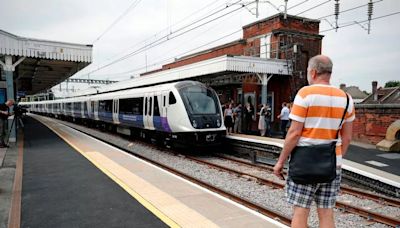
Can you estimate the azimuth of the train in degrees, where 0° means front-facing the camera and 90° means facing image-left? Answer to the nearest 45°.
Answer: approximately 315°

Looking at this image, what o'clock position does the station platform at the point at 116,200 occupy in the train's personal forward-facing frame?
The station platform is roughly at 2 o'clock from the train.

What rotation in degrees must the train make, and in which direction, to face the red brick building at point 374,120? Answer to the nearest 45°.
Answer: approximately 45° to its left

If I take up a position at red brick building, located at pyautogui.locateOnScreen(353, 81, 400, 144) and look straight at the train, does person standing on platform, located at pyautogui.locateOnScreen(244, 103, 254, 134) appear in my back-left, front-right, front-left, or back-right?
front-left

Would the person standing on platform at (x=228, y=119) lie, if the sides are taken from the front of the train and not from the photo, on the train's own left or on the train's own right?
on the train's own left

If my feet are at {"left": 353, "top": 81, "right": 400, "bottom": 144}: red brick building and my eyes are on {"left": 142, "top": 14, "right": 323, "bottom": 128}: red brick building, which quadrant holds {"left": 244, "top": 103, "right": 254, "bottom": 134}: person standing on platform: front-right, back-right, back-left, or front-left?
front-left

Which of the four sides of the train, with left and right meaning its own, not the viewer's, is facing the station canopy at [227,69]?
left

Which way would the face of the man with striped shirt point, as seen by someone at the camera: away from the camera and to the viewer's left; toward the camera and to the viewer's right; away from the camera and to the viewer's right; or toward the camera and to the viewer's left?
away from the camera and to the viewer's left
